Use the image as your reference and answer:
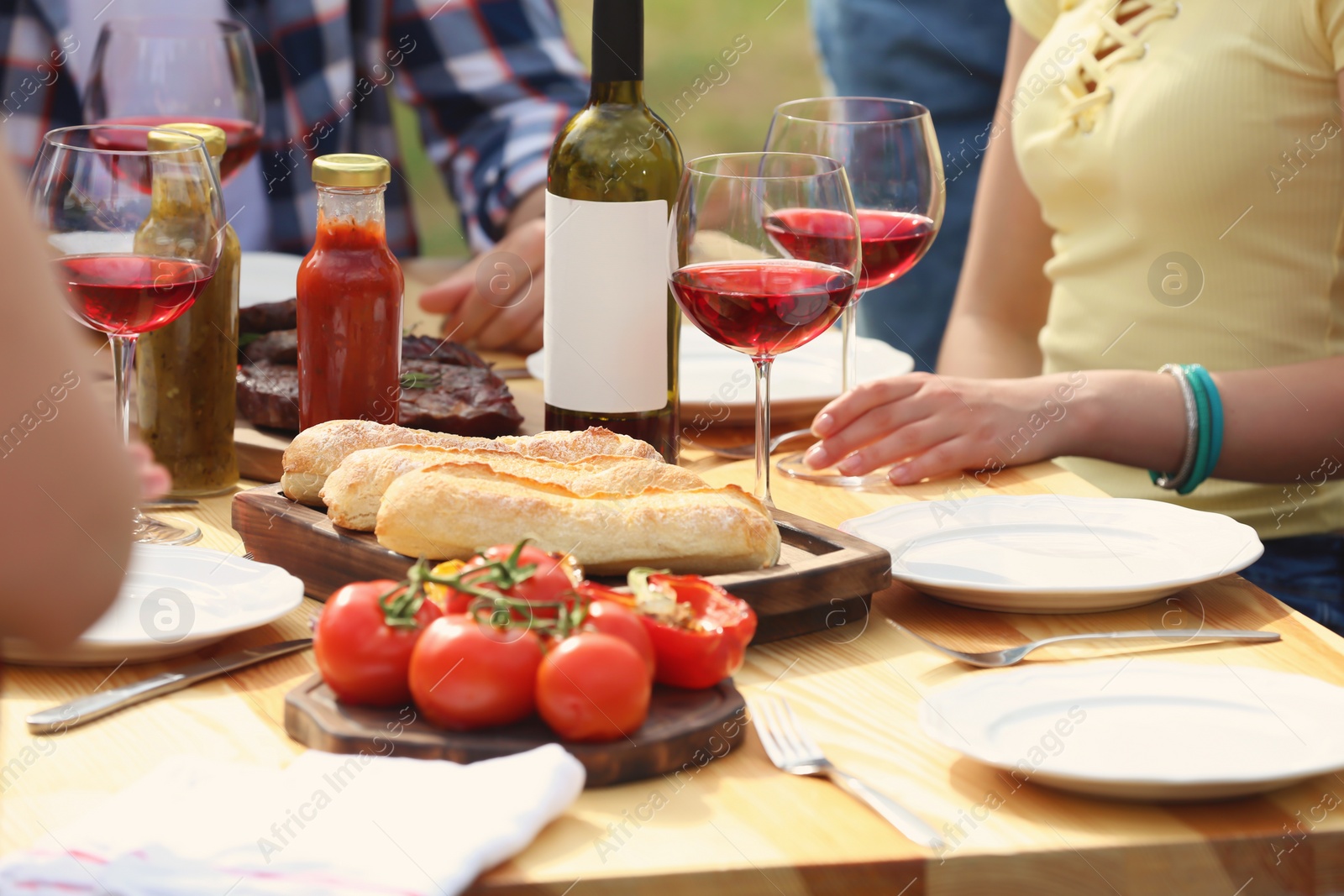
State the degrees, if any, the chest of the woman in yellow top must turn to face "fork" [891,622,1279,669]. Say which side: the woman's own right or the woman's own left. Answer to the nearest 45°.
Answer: approximately 45° to the woman's own left

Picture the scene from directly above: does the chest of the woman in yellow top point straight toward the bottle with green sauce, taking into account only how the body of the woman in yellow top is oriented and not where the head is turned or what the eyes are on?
yes

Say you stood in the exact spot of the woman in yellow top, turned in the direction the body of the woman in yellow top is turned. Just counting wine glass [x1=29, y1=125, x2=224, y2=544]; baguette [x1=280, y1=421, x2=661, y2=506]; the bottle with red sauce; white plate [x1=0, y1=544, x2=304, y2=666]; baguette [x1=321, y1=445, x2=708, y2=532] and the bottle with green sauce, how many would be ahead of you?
6

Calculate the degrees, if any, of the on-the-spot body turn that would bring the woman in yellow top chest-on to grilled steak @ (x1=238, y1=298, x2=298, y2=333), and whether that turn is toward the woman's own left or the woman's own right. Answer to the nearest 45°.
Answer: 0° — they already face it

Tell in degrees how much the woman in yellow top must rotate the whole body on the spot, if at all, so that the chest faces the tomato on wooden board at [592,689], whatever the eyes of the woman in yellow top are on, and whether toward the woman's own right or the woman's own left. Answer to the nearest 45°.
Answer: approximately 45° to the woman's own left

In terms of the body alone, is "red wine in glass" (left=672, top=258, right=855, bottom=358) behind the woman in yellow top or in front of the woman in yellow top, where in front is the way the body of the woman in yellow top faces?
in front

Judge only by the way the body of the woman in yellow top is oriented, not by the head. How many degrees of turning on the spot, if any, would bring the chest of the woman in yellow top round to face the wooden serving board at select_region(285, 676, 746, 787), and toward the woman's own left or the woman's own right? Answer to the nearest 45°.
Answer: approximately 45° to the woman's own left

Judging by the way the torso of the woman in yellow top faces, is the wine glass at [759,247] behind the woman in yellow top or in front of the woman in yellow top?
in front

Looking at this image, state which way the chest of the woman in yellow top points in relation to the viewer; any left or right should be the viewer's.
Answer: facing the viewer and to the left of the viewer

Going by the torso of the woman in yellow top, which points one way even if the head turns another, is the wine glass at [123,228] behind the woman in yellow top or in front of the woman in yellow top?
in front

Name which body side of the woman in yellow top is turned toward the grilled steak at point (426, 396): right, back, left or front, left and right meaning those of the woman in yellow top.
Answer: front

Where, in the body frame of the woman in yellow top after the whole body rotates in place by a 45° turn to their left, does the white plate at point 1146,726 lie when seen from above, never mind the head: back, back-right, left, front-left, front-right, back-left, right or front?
front

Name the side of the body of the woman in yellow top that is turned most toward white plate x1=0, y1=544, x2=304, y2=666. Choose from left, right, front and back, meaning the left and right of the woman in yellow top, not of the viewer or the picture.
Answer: front

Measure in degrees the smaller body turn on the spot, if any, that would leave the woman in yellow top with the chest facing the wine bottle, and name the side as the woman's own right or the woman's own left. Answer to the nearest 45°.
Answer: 0° — they already face it

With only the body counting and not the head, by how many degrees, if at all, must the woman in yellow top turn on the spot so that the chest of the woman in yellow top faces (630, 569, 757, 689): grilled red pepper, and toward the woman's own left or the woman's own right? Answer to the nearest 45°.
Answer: approximately 45° to the woman's own left
